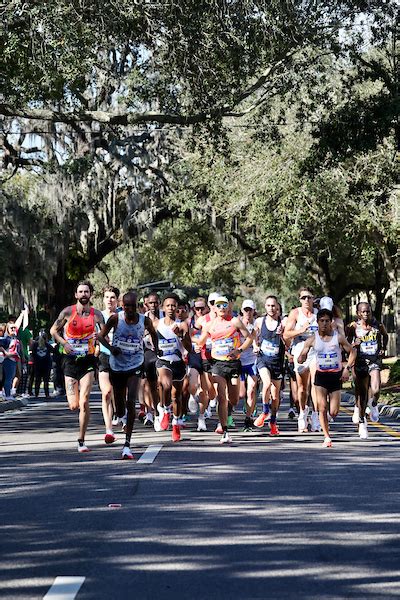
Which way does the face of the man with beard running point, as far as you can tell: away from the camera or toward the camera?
toward the camera

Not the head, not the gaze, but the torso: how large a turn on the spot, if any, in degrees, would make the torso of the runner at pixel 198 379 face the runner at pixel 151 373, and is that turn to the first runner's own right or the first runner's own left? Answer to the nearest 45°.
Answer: approximately 45° to the first runner's own right

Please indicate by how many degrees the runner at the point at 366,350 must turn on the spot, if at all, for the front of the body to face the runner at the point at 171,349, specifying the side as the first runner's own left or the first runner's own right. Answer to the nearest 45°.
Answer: approximately 45° to the first runner's own right

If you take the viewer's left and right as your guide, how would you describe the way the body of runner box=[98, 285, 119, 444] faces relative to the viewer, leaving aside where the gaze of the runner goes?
facing the viewer

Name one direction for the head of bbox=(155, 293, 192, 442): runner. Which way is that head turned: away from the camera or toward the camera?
toward the camera

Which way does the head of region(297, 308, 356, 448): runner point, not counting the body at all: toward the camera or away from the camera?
toward the camera

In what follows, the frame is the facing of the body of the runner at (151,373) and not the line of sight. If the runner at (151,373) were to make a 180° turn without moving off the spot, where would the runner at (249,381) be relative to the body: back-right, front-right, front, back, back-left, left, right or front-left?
right

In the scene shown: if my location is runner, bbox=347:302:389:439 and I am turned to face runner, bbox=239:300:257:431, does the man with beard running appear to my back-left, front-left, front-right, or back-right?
front-left

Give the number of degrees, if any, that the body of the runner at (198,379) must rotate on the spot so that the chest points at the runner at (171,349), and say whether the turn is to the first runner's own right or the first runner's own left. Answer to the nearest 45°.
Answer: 0° — they already face them

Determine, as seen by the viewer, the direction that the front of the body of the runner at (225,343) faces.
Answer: toward the camera

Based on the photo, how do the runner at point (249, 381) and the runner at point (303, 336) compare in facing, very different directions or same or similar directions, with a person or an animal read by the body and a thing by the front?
same or similar directions

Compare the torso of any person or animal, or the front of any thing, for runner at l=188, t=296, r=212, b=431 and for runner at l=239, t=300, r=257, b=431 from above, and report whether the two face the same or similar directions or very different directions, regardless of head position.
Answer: same or similar directions

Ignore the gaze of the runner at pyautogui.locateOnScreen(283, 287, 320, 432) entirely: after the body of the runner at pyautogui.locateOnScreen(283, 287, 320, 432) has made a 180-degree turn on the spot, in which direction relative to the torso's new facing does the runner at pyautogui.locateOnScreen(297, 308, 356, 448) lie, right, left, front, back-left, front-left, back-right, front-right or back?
back

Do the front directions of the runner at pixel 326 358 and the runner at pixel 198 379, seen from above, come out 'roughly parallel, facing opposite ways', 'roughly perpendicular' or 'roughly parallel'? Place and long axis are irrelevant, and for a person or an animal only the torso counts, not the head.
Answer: roughly parallel

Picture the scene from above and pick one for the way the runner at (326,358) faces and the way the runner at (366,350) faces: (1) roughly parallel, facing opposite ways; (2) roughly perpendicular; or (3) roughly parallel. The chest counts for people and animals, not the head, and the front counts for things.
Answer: roughly parallel

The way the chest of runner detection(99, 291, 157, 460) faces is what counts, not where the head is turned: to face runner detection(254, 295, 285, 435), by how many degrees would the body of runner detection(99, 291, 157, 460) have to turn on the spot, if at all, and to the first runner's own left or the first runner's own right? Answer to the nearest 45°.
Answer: approximately 135° to the first runner's own left
